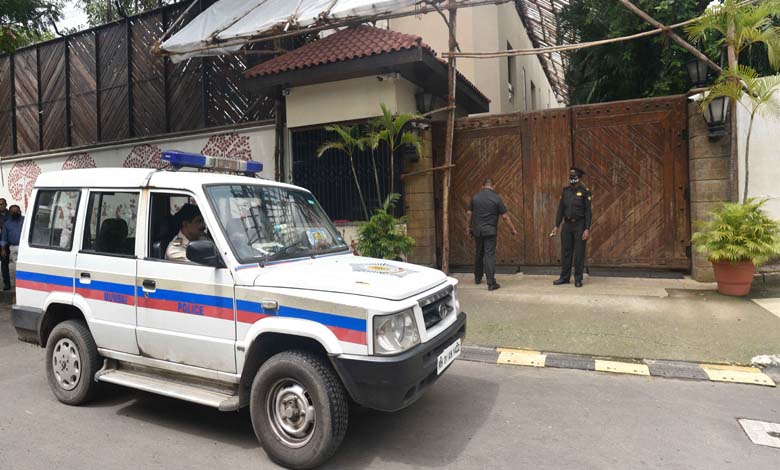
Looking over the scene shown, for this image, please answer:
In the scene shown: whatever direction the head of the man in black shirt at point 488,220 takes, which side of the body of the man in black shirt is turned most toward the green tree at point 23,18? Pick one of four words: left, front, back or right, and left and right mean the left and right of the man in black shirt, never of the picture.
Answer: left

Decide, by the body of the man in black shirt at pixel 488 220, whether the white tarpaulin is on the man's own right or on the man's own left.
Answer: on the man's own left

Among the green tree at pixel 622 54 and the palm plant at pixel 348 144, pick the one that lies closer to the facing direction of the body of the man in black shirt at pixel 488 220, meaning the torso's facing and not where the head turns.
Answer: the green tree

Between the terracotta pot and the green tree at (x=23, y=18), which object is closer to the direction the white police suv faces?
the terracotta pot

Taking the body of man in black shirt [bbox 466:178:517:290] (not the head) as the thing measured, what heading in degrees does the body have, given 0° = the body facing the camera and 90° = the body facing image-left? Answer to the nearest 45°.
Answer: approximately 180°

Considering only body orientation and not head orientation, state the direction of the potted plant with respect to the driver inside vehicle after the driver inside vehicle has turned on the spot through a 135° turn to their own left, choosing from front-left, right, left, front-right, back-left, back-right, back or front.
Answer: back-right

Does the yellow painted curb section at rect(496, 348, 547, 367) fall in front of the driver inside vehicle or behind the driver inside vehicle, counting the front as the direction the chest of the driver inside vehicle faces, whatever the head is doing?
in front

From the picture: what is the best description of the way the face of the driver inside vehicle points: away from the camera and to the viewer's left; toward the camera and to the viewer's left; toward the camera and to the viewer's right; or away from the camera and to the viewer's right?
toward the camera and to the viewer's right

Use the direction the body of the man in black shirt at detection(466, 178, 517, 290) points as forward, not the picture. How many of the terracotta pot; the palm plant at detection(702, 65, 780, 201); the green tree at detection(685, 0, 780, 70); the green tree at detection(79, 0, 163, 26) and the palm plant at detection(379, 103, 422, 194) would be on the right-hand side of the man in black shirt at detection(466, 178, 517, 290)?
3

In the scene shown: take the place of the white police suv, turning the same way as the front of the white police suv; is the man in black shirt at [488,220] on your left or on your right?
on your left

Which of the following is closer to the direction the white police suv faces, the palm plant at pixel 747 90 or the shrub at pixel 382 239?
the palm plant

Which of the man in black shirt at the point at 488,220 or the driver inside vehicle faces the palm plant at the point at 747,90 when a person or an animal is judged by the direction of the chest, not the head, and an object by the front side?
the driver inside vehicle

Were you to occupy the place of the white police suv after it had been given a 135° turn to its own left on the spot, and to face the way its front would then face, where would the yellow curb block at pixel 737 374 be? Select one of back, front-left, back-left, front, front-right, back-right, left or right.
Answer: right

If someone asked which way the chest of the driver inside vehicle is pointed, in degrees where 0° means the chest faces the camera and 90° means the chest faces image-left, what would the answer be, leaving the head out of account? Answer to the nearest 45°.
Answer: approximately 270°

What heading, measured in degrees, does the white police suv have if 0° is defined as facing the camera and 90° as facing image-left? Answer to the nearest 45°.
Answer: approximately 315°

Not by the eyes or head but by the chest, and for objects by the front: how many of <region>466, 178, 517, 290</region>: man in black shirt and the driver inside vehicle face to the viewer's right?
1

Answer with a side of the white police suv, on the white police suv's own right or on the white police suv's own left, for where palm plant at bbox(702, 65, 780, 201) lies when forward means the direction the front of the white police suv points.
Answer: on the white police suv's own left

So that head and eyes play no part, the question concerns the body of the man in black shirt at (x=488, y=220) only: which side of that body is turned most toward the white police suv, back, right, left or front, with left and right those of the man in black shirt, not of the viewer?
back

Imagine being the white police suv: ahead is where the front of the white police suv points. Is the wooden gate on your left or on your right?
on your left

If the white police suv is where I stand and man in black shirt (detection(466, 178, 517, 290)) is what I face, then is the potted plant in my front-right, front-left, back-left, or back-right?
front-right
